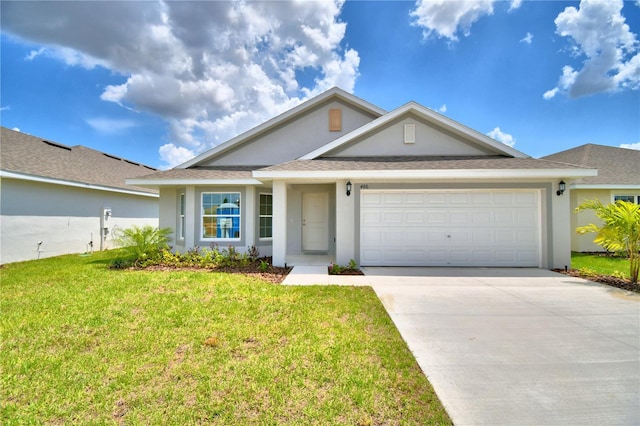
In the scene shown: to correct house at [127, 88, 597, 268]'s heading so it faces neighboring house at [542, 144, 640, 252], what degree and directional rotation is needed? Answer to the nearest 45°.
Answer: approximately 135° to its left

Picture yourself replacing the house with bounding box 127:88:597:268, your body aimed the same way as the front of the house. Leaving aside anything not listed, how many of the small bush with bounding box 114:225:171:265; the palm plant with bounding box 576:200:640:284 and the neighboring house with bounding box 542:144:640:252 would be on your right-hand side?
1

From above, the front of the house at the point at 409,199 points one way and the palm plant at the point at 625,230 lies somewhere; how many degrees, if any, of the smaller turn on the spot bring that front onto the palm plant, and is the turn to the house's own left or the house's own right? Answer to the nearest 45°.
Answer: approximately 90° to the house's own left

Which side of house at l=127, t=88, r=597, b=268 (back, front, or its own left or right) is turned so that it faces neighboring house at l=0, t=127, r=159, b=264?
right

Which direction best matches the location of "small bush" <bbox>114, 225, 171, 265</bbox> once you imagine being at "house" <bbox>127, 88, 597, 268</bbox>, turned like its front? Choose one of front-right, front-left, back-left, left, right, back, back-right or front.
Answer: right

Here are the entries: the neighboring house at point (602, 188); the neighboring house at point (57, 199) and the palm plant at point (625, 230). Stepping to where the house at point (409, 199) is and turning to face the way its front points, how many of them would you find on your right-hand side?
1

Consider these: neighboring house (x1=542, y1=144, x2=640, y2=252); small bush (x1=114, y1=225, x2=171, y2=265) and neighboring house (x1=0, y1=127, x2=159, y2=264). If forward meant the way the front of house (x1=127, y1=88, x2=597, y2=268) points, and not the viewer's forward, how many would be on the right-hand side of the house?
2

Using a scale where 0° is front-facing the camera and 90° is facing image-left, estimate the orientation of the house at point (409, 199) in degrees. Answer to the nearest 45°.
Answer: approximately 0°

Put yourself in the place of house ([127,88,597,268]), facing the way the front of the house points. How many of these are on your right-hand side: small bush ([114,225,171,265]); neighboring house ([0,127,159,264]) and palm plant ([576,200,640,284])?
2

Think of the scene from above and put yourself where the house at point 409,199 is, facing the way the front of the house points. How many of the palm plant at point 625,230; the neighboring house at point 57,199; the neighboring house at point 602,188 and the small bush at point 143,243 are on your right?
2
